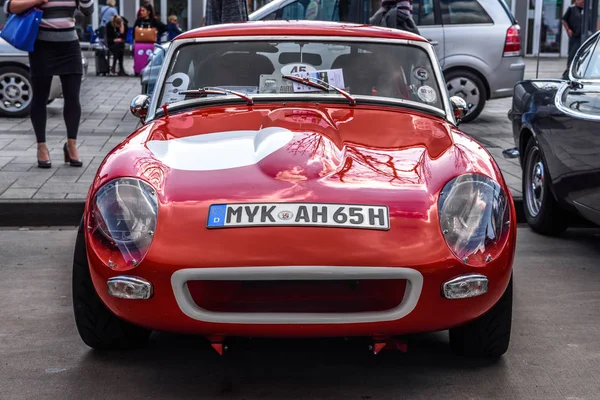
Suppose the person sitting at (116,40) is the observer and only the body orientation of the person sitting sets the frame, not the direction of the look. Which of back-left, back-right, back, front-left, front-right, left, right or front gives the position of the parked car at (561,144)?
front

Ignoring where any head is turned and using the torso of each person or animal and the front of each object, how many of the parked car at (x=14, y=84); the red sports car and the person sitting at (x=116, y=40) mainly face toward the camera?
2

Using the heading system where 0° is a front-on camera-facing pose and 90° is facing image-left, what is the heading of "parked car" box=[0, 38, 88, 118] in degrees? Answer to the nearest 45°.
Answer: approximately 270°

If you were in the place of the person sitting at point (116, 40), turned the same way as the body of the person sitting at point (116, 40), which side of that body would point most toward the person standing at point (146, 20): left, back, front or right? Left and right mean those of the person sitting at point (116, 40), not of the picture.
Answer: left

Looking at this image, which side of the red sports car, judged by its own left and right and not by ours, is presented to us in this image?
front

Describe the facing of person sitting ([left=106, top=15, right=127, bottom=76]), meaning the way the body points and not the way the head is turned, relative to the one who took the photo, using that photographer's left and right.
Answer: facing the viewer

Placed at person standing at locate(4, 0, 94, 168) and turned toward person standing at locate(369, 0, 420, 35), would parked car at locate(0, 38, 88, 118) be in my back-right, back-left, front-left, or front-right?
front-left

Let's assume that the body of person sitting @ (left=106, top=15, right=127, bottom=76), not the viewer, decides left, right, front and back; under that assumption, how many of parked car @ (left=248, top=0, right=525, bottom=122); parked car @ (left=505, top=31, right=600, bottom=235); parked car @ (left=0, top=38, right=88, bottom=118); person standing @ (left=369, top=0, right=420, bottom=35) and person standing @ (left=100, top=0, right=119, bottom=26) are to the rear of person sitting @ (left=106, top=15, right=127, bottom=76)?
1

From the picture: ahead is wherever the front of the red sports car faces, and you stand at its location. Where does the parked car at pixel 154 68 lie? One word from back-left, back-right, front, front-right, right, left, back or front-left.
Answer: back

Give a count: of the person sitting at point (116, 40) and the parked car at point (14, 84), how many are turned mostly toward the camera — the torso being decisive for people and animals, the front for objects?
1

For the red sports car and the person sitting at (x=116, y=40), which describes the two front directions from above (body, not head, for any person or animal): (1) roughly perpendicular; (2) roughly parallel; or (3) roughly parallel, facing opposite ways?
roughly parallel

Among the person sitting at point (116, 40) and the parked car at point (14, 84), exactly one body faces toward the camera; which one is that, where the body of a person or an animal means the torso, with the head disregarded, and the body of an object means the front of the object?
the person sitting
